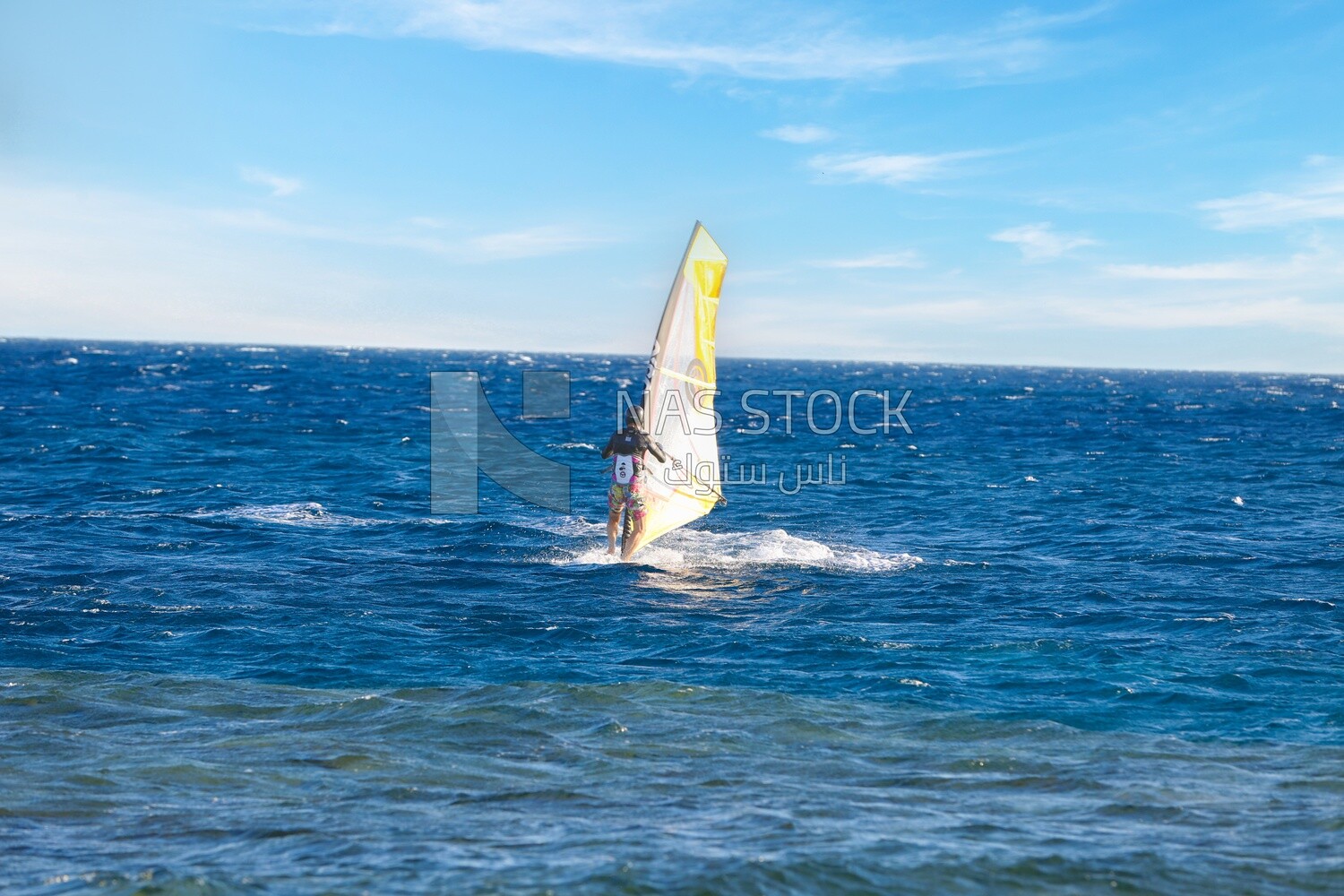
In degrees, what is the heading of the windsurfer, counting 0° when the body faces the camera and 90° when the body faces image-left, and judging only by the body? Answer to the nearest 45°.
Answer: approximately 180°
